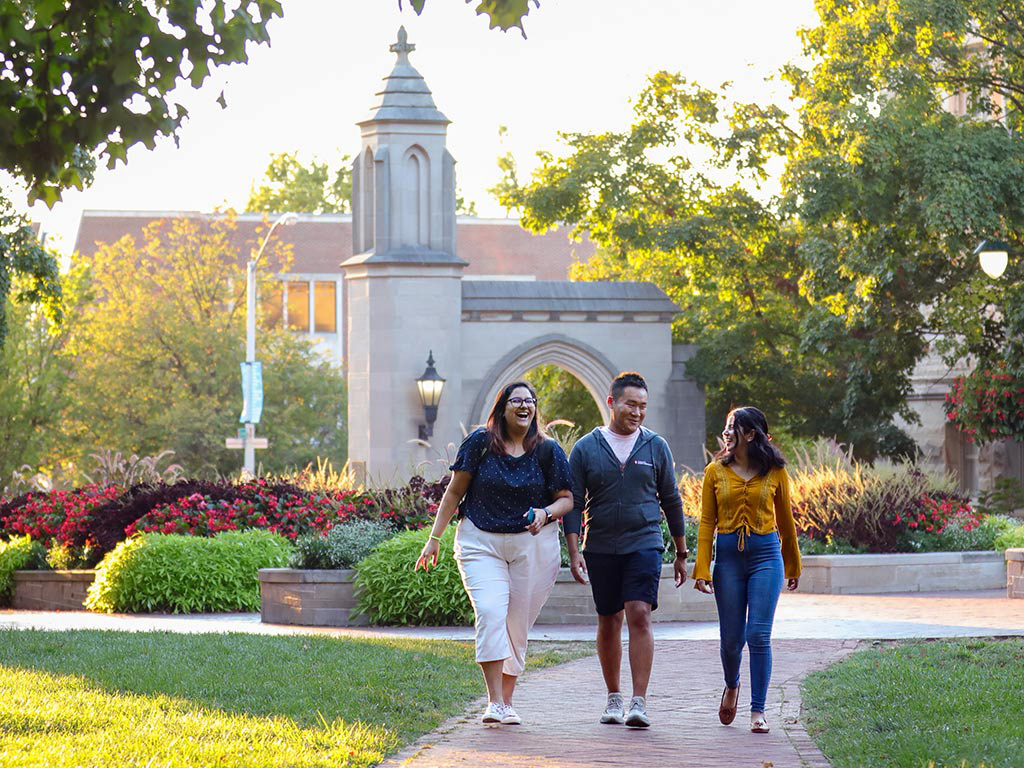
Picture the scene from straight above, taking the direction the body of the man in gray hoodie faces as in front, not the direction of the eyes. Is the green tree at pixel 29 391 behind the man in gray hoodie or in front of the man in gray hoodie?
behind

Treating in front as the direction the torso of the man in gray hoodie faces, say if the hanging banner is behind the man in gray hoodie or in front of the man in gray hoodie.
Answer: behind

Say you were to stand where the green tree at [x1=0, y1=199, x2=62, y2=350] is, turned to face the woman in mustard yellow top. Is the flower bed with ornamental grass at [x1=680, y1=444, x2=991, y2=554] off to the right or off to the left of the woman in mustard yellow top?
left

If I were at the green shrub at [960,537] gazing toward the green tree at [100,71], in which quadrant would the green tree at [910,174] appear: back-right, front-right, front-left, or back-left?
back-right

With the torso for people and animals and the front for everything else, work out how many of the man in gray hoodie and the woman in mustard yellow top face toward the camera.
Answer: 2

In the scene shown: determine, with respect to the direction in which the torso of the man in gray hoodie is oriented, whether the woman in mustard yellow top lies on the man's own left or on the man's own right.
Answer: on the man's own left

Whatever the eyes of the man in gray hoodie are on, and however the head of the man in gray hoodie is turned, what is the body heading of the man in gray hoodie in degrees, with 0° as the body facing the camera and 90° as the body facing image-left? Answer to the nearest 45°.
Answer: approximately 0°

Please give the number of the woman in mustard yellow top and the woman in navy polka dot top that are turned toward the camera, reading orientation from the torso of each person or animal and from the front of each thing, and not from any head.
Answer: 2

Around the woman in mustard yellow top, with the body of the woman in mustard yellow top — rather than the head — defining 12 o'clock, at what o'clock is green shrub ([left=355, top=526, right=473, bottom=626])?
The green shrub is roughly at 5 o'clock from the woman in mustard yellow top.
